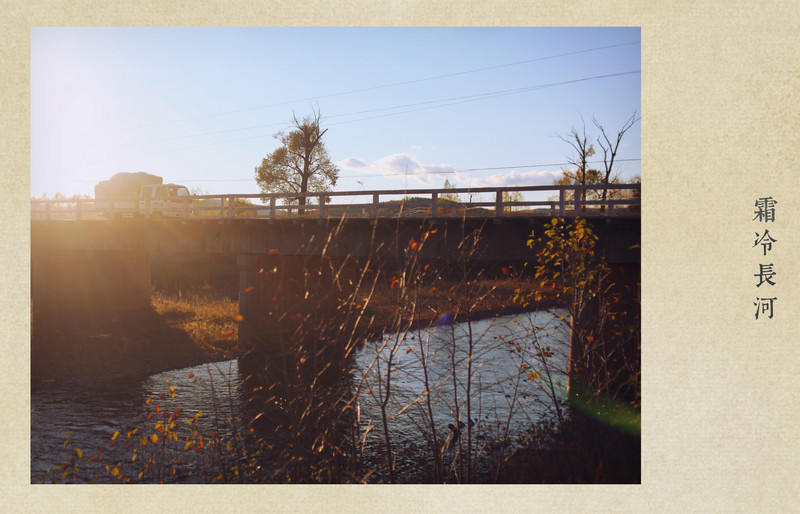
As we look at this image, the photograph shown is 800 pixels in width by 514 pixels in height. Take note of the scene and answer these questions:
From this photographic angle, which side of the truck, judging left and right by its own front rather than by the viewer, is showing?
right

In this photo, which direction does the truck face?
to the viewer's right
